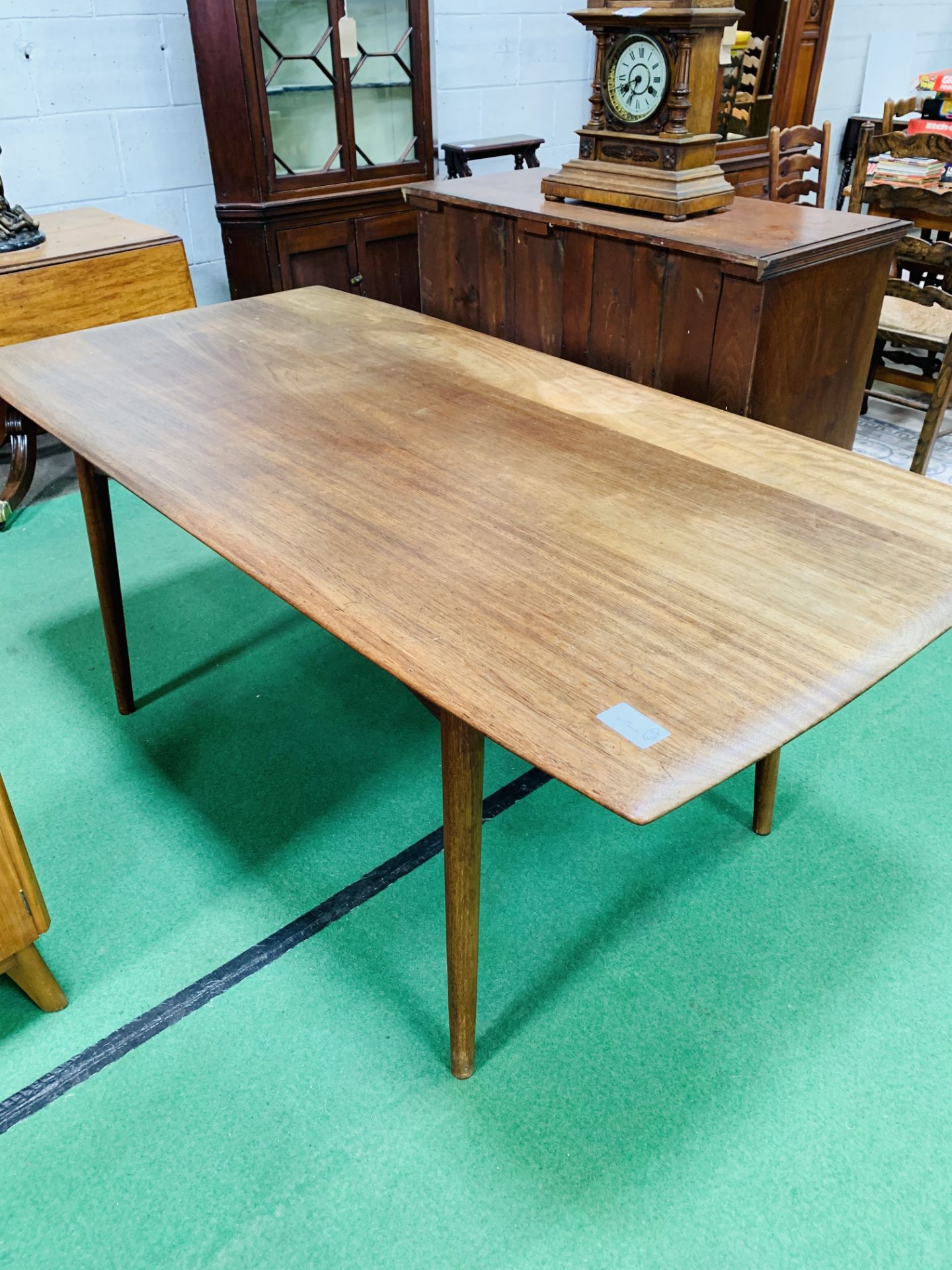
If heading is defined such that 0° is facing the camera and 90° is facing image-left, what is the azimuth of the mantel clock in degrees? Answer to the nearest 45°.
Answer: approximately 45°

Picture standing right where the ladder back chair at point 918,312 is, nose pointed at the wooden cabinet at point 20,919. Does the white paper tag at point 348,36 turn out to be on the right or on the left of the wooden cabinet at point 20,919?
right

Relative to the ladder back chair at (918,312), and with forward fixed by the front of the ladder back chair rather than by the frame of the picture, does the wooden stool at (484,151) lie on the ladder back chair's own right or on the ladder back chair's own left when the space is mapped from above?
on the ladder back chair's own right

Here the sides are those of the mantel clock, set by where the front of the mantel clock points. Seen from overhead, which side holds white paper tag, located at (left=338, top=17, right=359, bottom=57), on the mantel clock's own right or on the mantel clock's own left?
on the mantel clock's own right

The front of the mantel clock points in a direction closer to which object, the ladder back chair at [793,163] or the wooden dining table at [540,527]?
the wooden dining table
